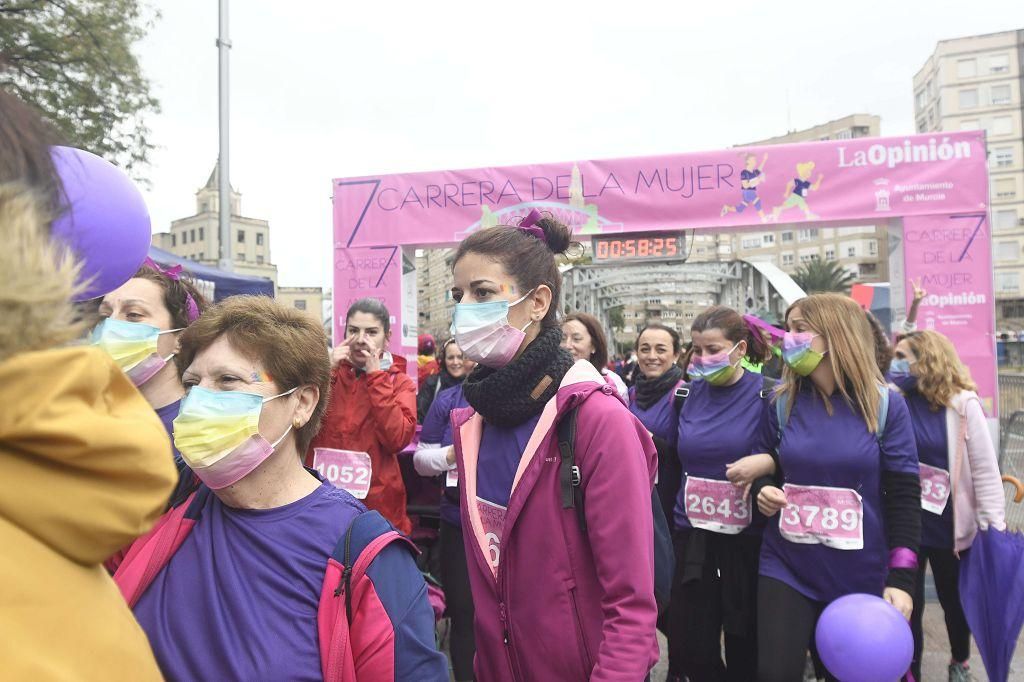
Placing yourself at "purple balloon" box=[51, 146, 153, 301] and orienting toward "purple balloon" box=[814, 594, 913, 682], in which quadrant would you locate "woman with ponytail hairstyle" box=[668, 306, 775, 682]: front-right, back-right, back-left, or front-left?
front-left

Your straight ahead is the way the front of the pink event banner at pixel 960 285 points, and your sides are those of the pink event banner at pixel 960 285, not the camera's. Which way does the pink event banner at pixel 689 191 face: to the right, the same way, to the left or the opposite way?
the same way

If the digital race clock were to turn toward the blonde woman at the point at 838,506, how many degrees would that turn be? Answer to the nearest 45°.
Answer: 0° — it already faces them

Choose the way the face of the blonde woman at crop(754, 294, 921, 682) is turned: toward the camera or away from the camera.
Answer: toward the camera

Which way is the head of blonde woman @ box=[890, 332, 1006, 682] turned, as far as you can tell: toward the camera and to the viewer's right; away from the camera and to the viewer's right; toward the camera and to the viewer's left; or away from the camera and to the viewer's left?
toward the camera and to the viewer's left

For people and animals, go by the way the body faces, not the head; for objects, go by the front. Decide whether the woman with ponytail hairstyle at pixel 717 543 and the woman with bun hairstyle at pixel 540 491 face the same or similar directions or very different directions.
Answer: same or similar directions

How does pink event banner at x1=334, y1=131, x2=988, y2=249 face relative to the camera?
toward the camera

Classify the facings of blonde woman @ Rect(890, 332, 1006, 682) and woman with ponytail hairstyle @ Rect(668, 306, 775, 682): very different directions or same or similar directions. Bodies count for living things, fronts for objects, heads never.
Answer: same or similar directions

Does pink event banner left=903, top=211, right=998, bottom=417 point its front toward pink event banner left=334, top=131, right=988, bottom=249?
no

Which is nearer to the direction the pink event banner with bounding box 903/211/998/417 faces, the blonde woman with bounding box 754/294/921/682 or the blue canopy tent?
the blonde woman

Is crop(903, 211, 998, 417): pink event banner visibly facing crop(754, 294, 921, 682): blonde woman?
yes

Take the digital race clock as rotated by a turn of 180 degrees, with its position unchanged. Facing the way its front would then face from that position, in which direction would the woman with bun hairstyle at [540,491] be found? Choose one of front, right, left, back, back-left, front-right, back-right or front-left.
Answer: back

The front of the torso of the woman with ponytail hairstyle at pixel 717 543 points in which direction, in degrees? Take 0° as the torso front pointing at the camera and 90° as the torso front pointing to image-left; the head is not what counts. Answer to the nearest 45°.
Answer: approximately 45°

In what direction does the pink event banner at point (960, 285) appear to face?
toward the camera

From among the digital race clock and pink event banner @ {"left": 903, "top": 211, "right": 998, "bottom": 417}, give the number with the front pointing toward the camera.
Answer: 2

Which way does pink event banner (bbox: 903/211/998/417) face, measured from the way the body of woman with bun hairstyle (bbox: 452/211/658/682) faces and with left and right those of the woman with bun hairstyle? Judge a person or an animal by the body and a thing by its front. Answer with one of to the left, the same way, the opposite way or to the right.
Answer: the same way
